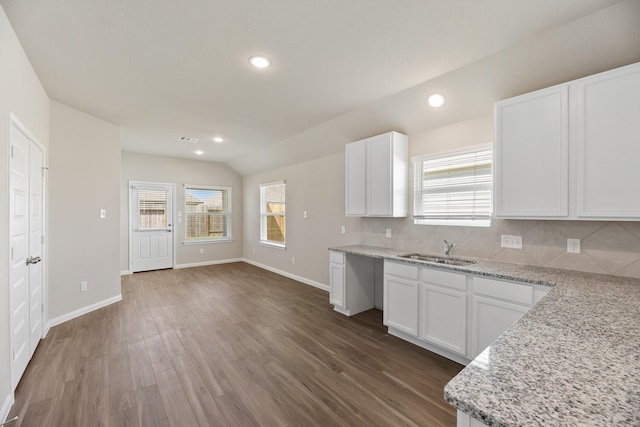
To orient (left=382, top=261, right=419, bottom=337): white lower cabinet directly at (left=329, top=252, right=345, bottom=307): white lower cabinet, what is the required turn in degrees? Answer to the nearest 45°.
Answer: approximately 90° to its right

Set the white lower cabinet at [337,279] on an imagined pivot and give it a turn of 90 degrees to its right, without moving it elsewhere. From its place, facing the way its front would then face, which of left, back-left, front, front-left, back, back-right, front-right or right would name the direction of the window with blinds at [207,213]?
front

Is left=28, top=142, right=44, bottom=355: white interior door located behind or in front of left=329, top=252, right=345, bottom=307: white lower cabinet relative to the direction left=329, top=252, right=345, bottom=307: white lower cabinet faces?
in front

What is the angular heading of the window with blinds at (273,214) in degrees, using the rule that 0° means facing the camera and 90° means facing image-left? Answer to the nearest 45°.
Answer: approximately 45°

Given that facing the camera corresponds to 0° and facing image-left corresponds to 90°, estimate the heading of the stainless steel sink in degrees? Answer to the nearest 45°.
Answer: approximately 45°

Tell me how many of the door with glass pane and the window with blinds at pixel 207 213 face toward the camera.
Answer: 2

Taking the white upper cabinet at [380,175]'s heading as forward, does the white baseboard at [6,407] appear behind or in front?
in front

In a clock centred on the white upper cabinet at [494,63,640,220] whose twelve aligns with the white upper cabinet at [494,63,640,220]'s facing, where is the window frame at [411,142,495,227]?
The window frame is roughly at 2 o'clock from the white upper cabinet.

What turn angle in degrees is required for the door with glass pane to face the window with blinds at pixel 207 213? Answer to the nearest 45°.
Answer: approximately 90° to its left
